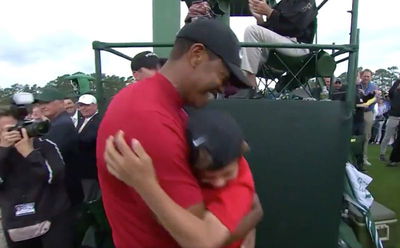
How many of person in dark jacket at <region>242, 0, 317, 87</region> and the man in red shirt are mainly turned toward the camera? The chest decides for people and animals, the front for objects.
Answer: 0

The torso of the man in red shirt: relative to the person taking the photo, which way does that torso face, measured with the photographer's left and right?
facing to the right of the viewer

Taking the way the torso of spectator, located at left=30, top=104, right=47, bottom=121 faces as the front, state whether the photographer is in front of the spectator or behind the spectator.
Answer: in front

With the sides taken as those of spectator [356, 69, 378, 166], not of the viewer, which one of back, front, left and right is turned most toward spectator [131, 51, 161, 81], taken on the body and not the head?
front

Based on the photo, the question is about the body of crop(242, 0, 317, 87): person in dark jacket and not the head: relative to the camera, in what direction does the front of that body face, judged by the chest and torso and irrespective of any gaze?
to the viewer's left

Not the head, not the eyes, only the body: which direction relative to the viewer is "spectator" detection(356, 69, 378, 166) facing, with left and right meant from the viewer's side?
facing the viewer

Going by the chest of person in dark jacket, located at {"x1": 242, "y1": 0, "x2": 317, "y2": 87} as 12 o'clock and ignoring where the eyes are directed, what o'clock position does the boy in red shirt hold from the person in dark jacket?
The boy in red shirt is roughly at 9 o'clock from the person in dark jacket.

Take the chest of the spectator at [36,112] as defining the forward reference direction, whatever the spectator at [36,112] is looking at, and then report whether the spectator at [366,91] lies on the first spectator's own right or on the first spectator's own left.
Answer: on the first spectator's own left
